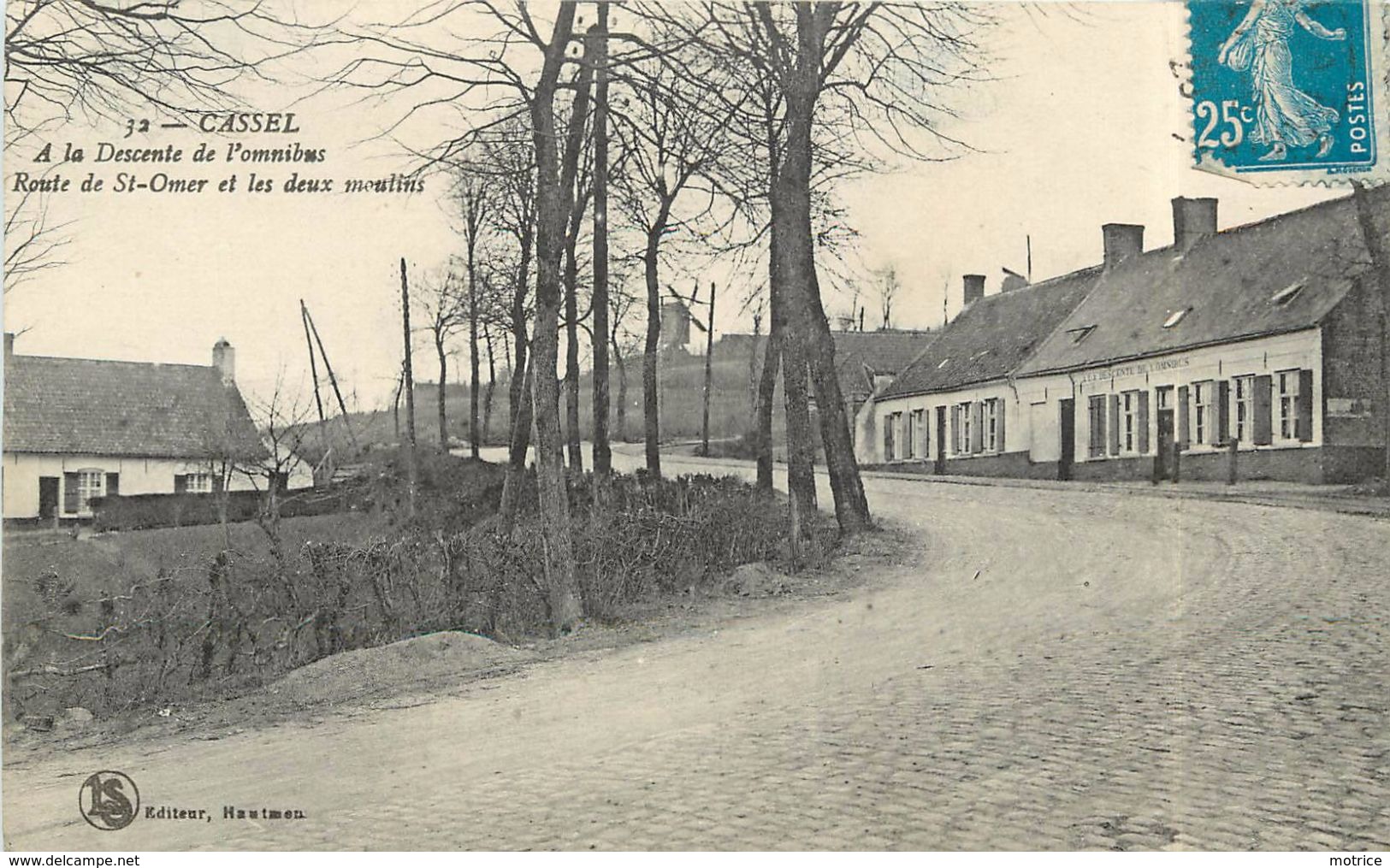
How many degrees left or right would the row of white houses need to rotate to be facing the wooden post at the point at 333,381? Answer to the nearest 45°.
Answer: approximately 45° to its right

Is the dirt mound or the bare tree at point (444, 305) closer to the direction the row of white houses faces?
the dirt mound

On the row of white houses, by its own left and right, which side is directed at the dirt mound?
front

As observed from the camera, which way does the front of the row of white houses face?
facing the viewer and to the left of the viewer

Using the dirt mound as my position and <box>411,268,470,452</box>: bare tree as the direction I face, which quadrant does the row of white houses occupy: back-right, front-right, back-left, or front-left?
front-right

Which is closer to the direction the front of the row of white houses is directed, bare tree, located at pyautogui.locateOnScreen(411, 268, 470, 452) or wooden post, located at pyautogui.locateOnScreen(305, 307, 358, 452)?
the wooden post

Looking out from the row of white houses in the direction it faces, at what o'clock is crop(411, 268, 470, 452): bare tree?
The bare tree is roughly at 2 o'clock from the row of white houses.
